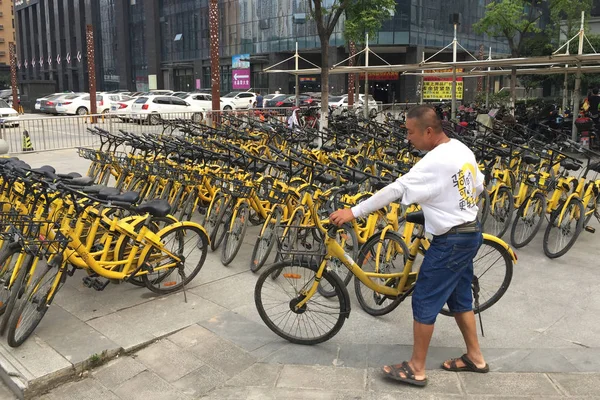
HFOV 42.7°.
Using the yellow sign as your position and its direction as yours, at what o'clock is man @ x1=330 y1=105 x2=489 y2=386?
The man is roughly at 12 o'clock from the yellow sign.

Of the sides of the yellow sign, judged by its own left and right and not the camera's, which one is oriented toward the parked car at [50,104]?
right

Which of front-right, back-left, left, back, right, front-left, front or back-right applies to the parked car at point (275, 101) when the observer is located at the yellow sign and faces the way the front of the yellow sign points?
front-right

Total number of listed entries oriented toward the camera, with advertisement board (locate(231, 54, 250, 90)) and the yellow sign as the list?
2

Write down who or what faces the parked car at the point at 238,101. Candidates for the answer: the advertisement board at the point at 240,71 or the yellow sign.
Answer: the advertisement board

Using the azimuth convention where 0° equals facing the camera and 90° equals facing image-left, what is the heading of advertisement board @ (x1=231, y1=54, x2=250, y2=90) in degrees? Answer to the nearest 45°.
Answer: approximately 0°

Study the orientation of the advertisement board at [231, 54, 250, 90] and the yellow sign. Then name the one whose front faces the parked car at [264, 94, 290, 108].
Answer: the advertisement board
